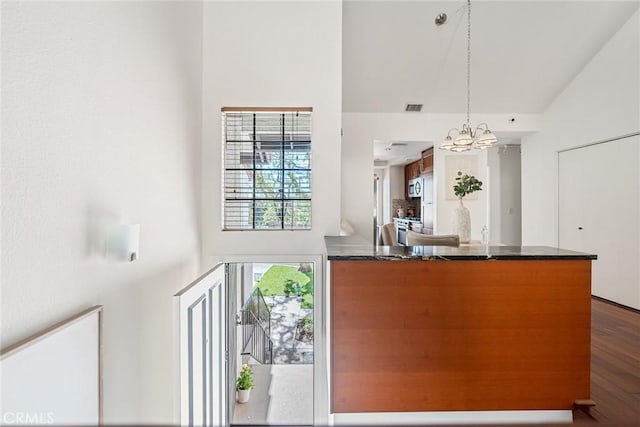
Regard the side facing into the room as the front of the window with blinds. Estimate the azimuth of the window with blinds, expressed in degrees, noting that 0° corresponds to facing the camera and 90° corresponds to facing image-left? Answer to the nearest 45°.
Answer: approximately 0°

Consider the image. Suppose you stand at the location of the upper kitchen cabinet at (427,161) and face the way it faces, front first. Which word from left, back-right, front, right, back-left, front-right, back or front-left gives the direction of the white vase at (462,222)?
left

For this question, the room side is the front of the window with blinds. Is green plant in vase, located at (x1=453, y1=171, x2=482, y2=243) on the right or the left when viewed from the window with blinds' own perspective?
on its left

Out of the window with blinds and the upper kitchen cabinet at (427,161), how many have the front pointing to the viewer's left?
1

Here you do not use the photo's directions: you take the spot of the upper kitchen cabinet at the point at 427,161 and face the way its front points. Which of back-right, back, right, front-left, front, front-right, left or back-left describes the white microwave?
right

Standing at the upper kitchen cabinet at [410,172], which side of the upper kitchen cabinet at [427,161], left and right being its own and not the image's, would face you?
right

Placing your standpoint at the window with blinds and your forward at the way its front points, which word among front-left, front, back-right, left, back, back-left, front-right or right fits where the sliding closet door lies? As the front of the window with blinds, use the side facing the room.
left

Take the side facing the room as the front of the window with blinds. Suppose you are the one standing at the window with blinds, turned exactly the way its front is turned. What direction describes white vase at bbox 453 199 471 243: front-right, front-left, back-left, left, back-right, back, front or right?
left

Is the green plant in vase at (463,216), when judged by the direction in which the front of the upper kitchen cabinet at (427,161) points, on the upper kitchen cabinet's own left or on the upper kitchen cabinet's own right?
on the upper kitchen cabinet's own left

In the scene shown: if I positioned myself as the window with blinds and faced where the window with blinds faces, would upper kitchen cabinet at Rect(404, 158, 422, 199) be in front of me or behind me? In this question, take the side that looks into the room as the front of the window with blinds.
behind
